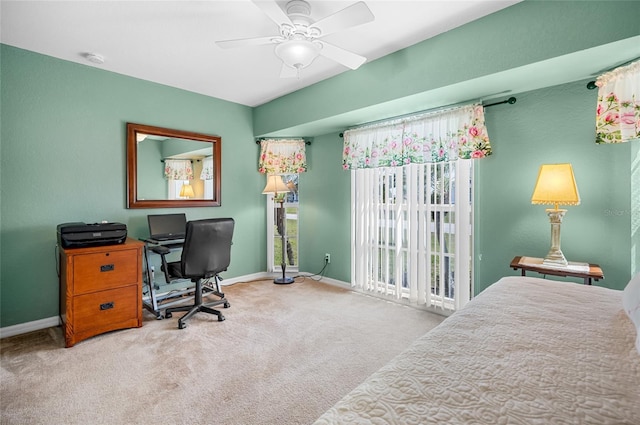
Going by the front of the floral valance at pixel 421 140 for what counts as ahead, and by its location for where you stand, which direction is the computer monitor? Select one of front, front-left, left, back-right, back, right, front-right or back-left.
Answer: front-right

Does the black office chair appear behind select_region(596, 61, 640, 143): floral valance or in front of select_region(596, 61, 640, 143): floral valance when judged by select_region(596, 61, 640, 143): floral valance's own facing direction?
in front

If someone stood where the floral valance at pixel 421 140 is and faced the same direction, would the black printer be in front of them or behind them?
in front

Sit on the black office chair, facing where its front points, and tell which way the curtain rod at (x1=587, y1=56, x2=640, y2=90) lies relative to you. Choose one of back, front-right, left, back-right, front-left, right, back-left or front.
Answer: back

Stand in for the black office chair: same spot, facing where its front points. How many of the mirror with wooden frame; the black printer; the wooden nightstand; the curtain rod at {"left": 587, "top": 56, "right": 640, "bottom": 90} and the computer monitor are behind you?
2

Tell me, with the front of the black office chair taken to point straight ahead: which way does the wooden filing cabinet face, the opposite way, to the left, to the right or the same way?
the opposite way

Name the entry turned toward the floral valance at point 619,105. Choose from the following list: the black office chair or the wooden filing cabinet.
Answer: the wooden filing cabinet

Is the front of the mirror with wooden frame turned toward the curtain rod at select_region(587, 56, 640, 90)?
yes

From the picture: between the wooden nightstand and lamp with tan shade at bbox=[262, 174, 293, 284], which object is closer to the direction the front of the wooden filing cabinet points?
the wooden nightstand

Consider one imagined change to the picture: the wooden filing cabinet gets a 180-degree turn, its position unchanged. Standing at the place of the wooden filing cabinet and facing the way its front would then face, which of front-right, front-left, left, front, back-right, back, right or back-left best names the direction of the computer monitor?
right

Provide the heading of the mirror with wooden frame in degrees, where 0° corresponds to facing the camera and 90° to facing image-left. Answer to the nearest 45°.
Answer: approximately 315°

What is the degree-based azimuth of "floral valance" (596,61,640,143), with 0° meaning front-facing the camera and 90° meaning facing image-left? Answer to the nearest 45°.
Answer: approximately 45°

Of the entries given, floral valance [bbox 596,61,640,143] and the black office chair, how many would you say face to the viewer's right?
0

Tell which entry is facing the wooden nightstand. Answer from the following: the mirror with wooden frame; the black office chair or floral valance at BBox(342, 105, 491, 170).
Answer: the mirror with wooden frame

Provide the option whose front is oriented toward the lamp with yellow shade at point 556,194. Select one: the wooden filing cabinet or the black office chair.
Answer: the wooden filing cabinet

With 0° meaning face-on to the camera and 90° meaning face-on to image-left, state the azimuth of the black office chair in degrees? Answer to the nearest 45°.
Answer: approximately 135°

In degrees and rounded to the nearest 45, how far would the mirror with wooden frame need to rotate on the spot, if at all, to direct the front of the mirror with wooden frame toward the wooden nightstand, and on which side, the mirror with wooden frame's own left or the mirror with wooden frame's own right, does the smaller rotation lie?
0° — it already faces it
